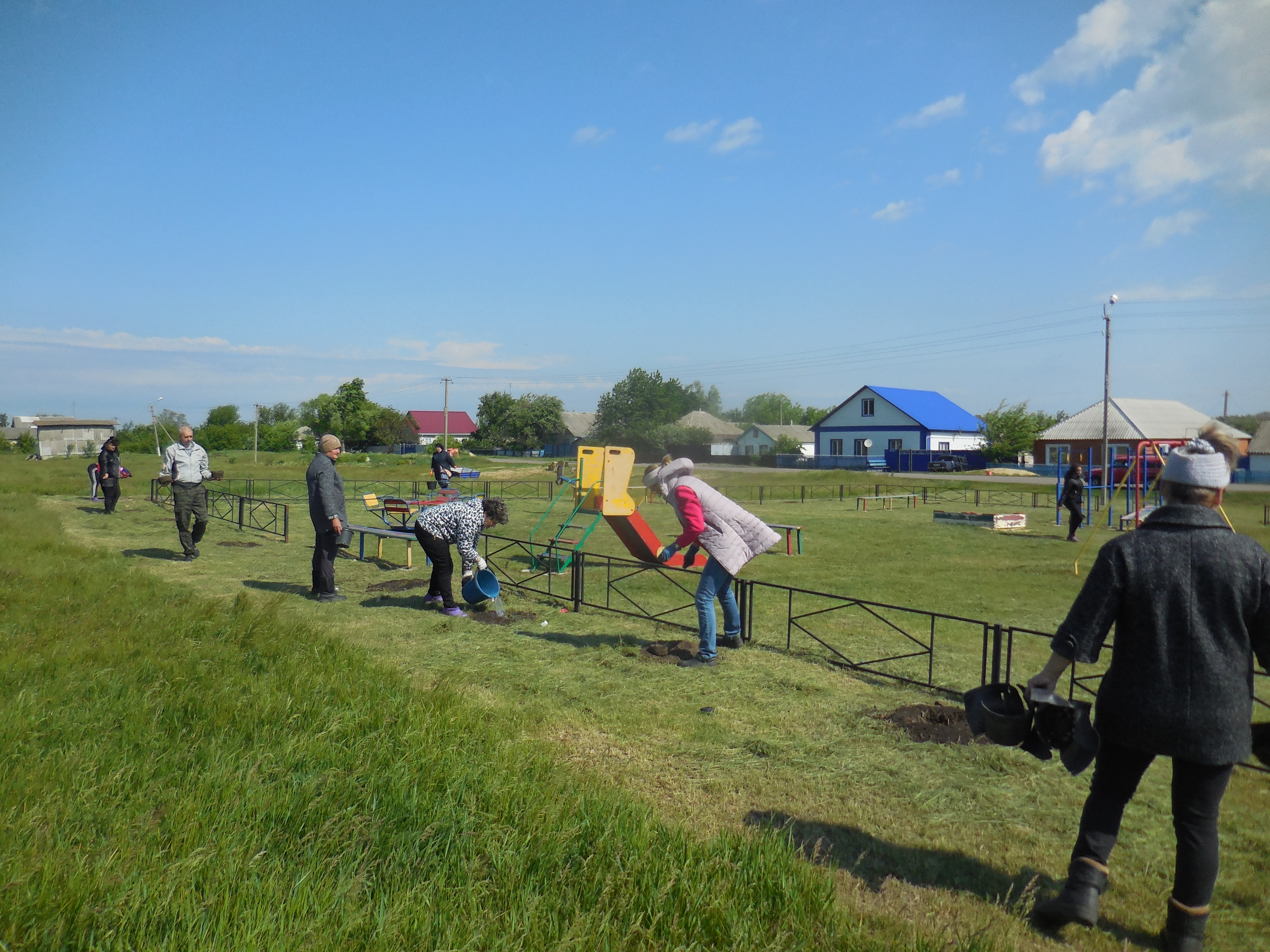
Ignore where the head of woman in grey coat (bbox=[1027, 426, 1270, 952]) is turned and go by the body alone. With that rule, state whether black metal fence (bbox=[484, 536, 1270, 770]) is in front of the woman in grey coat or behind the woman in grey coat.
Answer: in front

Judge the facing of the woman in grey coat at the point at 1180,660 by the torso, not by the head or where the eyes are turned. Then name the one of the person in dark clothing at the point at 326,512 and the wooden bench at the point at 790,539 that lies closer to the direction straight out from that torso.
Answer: the wooden bench

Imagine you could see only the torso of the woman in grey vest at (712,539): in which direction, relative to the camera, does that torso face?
to the viewer's left

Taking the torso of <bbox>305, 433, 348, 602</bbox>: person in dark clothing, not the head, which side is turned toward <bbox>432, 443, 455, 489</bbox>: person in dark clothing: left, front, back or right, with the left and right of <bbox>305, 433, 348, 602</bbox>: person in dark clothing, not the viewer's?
left

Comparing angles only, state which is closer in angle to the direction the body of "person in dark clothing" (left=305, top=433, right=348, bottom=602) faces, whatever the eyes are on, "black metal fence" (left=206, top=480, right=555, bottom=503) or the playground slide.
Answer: the playground slide

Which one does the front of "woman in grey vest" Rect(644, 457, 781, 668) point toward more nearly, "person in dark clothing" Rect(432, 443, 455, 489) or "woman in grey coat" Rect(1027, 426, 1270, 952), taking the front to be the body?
the person in dark clothing

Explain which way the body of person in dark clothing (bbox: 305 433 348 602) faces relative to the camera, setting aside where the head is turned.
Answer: to the viewer's right

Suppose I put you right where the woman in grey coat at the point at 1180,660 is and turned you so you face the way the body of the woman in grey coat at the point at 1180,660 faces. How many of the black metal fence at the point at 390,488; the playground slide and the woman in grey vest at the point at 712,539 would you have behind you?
0

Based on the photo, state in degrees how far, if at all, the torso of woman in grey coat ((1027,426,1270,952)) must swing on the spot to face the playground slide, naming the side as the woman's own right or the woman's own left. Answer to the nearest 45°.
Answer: approximately 45° to the woman's own left

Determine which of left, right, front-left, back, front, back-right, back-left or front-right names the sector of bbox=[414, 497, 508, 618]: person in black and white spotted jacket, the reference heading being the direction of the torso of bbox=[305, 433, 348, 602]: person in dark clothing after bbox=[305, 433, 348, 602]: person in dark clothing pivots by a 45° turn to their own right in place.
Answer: front

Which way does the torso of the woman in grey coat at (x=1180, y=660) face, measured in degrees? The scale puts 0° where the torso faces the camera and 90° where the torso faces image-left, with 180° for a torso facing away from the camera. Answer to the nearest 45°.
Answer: approximately 180°

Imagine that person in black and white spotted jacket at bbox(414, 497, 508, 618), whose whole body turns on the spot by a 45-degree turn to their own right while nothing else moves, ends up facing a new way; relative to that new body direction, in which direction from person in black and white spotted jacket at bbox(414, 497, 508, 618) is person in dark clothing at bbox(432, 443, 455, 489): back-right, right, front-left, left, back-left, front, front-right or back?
back-left

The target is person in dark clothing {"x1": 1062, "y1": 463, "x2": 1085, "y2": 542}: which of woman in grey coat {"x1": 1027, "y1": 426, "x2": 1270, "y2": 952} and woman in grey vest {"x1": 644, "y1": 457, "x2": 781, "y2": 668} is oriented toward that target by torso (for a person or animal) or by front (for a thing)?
woman in grey coat {"x1": 1027, "y1": 426, "x2": 1270, "y2": 952}

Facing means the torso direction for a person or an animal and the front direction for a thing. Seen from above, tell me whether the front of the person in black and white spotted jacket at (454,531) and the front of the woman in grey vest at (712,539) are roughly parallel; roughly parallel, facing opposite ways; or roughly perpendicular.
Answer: roughly parallel, facing opposite ways

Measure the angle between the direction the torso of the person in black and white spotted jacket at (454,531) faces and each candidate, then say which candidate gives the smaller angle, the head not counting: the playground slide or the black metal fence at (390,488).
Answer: the playground slide

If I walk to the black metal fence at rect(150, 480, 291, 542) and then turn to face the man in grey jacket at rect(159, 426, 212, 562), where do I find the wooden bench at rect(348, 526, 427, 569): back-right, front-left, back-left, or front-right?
front-left

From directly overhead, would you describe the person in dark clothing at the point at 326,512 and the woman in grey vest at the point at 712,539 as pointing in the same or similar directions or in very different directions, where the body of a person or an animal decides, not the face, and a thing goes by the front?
very different directions

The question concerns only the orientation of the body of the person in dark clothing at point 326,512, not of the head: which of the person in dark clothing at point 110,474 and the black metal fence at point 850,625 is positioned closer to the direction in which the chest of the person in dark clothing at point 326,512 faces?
the black metal fence

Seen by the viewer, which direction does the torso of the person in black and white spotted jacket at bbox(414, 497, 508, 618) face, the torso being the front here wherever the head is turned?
to the viewer's right
